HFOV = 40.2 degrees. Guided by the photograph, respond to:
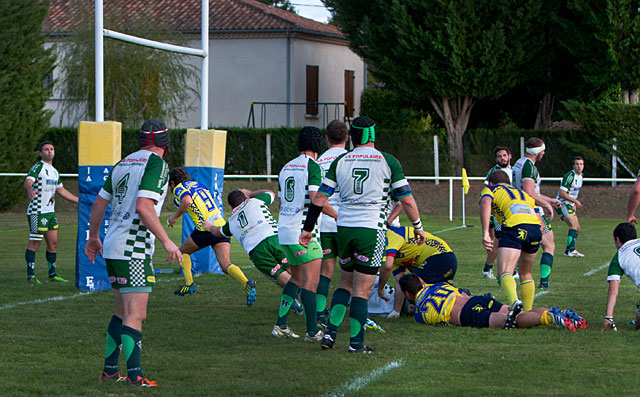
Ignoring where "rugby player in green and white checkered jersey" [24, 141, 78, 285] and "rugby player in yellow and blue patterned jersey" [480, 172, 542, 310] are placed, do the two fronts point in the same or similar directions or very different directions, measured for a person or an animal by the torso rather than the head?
very different directions

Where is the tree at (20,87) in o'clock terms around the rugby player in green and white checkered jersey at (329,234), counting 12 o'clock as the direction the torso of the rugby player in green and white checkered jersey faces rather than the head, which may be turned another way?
The tree is roughly at 11 o'clock from the rugby player in green and white checkered jersey.

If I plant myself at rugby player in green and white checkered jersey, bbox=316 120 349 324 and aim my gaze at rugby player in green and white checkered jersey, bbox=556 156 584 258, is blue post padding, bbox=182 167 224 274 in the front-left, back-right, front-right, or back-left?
front-left

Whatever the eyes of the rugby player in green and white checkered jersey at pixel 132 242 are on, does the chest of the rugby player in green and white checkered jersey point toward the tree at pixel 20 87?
no

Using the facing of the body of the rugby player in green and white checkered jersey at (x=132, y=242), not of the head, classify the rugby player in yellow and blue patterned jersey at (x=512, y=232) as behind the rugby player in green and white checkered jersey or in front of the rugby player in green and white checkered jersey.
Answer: in front

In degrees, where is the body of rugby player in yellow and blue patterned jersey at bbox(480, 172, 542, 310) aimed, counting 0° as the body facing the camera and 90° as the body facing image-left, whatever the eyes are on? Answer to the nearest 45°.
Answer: approximately 135°

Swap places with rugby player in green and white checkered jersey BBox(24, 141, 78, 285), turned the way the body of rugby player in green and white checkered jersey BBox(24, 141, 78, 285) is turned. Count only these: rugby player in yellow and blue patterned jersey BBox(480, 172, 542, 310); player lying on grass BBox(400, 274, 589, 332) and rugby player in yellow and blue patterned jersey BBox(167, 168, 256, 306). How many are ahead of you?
3

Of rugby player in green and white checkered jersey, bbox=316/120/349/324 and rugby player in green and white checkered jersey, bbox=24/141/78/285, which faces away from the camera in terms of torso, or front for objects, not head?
rugby player in green and white checkered jersey, bbox=316/120/349/324

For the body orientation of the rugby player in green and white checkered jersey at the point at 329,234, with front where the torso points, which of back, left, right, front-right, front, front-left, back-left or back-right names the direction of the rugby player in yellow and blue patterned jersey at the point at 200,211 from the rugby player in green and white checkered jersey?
front-left

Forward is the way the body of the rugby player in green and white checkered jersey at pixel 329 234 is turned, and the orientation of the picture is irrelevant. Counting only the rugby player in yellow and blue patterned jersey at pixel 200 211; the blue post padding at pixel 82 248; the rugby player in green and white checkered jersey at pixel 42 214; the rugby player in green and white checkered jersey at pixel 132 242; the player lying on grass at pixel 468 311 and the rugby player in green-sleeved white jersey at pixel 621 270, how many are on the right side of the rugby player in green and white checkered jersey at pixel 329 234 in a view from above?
2

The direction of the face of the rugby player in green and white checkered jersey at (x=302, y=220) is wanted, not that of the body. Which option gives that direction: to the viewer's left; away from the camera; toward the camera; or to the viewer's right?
away from the camera

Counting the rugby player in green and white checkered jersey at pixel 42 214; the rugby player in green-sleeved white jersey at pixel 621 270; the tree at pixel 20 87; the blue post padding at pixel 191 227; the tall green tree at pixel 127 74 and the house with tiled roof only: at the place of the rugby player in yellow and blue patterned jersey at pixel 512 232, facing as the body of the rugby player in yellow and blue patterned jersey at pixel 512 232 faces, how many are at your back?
1

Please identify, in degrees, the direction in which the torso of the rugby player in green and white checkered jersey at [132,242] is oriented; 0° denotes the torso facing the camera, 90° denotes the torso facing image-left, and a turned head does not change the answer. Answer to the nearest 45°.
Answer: approximately 225°

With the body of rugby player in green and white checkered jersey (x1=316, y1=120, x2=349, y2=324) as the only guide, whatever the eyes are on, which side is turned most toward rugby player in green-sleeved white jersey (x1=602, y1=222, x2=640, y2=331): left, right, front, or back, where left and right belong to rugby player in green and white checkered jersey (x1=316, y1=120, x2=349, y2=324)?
right
